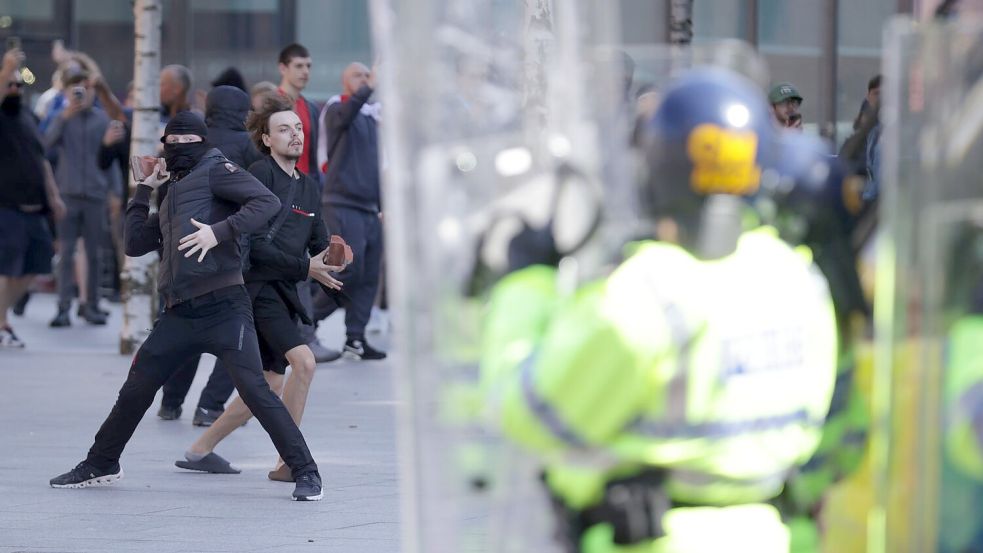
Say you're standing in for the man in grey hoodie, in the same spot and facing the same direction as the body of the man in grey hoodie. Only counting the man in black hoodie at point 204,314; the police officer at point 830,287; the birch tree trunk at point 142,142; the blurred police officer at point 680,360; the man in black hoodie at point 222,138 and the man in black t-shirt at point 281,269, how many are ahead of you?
6

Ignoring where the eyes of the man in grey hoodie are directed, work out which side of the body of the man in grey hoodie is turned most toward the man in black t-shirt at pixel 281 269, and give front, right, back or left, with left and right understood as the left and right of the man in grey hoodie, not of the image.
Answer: front

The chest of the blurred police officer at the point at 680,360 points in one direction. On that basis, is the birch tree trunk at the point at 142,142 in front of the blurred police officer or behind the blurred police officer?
in front

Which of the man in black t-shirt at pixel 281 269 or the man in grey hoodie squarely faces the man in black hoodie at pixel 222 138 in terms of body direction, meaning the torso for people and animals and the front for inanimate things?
the man in grey hoodie

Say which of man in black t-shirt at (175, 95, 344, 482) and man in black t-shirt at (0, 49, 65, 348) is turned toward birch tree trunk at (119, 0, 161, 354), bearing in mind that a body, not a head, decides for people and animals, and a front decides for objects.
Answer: man in black t-shirt at (0, 49, 65, 348)

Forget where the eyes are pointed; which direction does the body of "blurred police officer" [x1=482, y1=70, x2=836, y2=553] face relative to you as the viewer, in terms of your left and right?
facing away from the viewer and to the left of the viewer

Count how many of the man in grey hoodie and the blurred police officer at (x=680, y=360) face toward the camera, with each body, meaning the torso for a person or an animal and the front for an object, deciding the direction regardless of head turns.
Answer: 1

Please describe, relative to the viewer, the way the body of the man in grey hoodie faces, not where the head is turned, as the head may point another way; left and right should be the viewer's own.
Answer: facing the viewer

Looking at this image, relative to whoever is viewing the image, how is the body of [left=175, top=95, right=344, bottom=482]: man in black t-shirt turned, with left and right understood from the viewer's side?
facing the viewer and to the right of the viewer

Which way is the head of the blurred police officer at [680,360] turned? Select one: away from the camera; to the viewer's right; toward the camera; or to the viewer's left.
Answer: away from the camera
